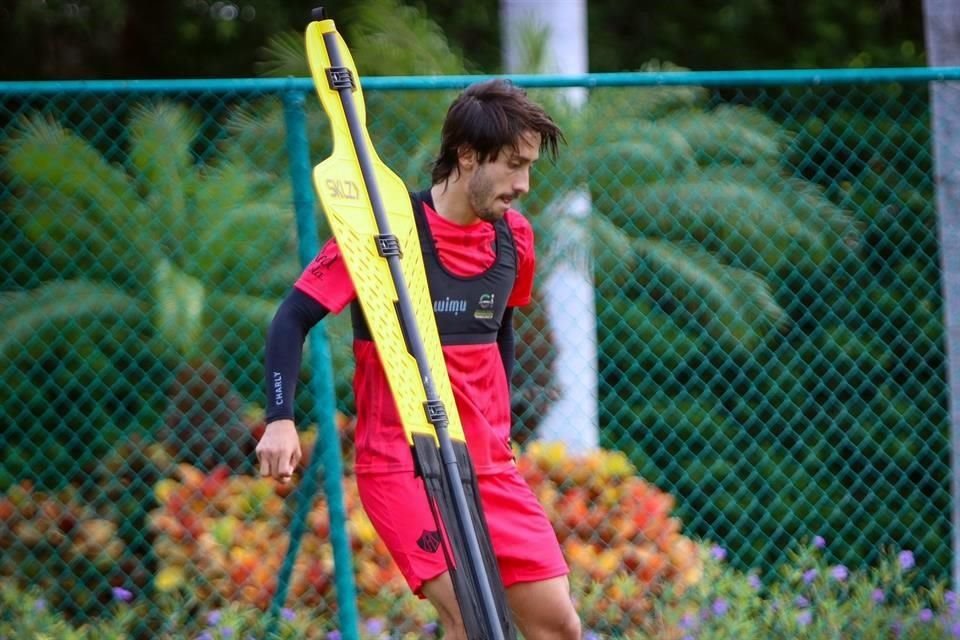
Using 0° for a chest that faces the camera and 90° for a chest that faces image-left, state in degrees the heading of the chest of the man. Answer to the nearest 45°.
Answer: approximately 315°

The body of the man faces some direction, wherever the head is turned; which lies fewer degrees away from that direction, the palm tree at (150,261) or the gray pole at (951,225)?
the gray pole

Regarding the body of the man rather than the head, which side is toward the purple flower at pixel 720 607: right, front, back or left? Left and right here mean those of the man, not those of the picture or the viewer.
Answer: left

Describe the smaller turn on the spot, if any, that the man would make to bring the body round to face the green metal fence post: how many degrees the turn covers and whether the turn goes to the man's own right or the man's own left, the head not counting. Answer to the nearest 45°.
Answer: approximately 180°

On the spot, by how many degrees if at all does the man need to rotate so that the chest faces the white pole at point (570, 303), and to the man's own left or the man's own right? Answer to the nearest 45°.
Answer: approximately 135° to the man's own left

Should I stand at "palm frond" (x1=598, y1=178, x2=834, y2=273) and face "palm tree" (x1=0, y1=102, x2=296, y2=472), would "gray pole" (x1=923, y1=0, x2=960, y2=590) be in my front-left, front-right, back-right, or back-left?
back-left

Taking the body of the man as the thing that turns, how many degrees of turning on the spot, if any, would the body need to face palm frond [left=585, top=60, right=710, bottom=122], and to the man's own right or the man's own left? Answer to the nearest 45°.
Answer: approximately 135° to the man's own left

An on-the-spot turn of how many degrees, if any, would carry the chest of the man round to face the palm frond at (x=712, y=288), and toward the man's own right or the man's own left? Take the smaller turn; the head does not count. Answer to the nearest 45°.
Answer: approximately 90° to the man's own left

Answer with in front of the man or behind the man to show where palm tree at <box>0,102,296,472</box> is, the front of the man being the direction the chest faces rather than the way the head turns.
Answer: behind
